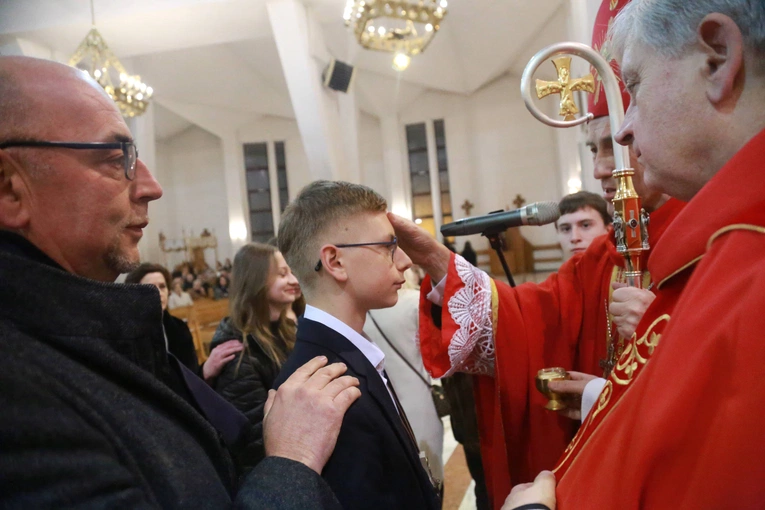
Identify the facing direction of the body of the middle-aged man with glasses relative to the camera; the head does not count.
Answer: to the viewer's right

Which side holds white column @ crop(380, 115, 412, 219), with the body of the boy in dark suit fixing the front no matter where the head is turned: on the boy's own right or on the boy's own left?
on the boy's own left

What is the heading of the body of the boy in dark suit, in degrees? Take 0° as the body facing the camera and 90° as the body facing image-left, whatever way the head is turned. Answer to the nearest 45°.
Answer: approximately 270°

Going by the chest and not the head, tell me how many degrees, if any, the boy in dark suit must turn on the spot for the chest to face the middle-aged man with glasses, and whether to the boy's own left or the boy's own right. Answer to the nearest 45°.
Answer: approximately 135° to the boy's own right

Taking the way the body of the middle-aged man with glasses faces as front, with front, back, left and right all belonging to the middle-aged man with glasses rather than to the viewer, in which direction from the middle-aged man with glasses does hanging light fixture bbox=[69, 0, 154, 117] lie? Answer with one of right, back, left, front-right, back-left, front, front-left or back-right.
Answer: left

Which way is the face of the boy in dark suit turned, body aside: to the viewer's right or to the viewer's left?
to the viewer's right

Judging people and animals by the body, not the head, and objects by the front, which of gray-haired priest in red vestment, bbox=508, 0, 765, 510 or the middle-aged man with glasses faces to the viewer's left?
the gray-haired priest in red vestment

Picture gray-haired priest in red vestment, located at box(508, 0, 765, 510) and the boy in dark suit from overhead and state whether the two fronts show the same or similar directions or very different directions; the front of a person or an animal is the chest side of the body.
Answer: very different directions

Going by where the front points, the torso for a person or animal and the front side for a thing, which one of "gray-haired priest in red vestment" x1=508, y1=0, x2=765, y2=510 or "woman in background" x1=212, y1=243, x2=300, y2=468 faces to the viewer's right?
the woman in background

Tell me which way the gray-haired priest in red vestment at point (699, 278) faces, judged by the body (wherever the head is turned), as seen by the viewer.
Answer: to the viewer's left
